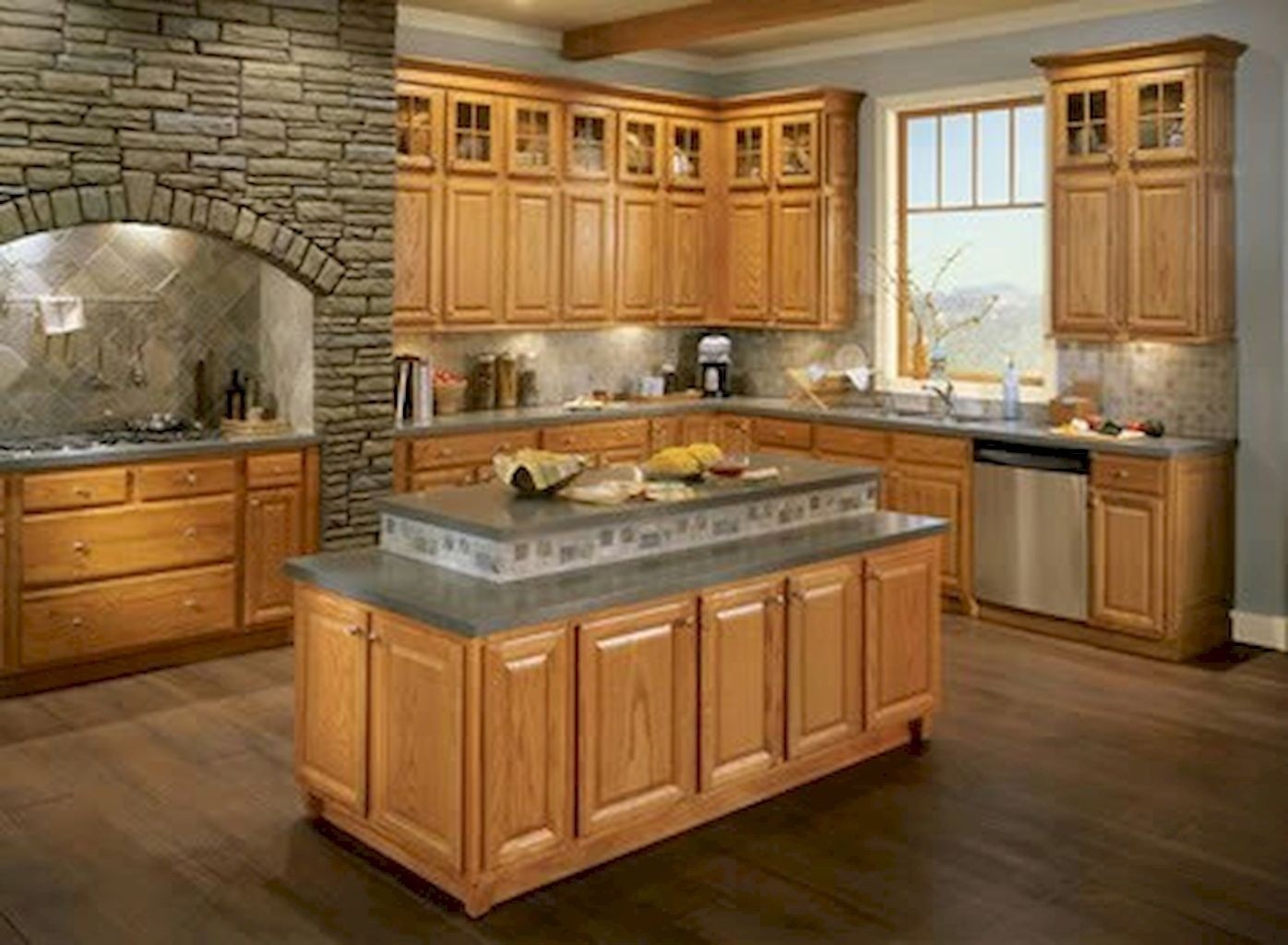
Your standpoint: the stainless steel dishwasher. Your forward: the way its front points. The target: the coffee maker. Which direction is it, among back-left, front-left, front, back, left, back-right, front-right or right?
right

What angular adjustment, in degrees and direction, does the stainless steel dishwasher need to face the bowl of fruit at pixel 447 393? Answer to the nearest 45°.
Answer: approximately 45° to its right

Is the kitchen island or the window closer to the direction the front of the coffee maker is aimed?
the kitchen island
